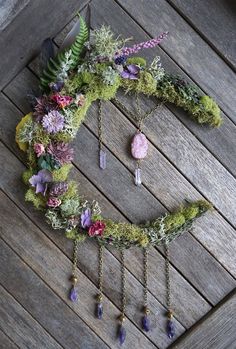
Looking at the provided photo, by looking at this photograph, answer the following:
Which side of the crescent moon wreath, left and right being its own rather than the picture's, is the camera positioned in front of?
front
